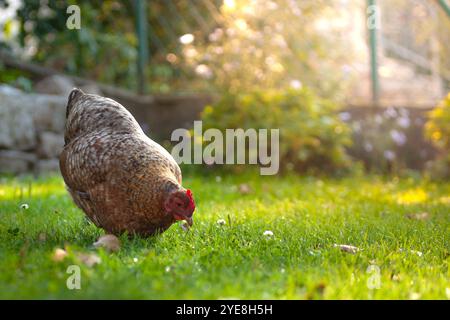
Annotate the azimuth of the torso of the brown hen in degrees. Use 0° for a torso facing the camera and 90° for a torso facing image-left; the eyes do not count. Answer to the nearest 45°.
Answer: approximately 315°

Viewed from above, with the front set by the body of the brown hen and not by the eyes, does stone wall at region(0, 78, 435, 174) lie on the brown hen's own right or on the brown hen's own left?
on the brown hen's own left

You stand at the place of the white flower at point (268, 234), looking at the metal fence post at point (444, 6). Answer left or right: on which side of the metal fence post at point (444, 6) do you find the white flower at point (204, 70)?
left

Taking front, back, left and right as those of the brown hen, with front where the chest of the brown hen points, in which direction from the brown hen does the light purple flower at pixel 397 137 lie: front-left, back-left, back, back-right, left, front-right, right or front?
left

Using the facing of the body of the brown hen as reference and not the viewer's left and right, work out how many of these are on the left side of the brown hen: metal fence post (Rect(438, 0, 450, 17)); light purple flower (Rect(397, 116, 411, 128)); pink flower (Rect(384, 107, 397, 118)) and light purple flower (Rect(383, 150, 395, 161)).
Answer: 4

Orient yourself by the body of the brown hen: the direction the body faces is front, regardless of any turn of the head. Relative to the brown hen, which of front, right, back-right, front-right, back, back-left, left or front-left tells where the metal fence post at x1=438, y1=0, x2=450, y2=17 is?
left

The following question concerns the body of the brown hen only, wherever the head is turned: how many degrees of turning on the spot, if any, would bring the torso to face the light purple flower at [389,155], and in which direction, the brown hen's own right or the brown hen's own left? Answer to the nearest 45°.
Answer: approximately 90° to the brown hen's own left
